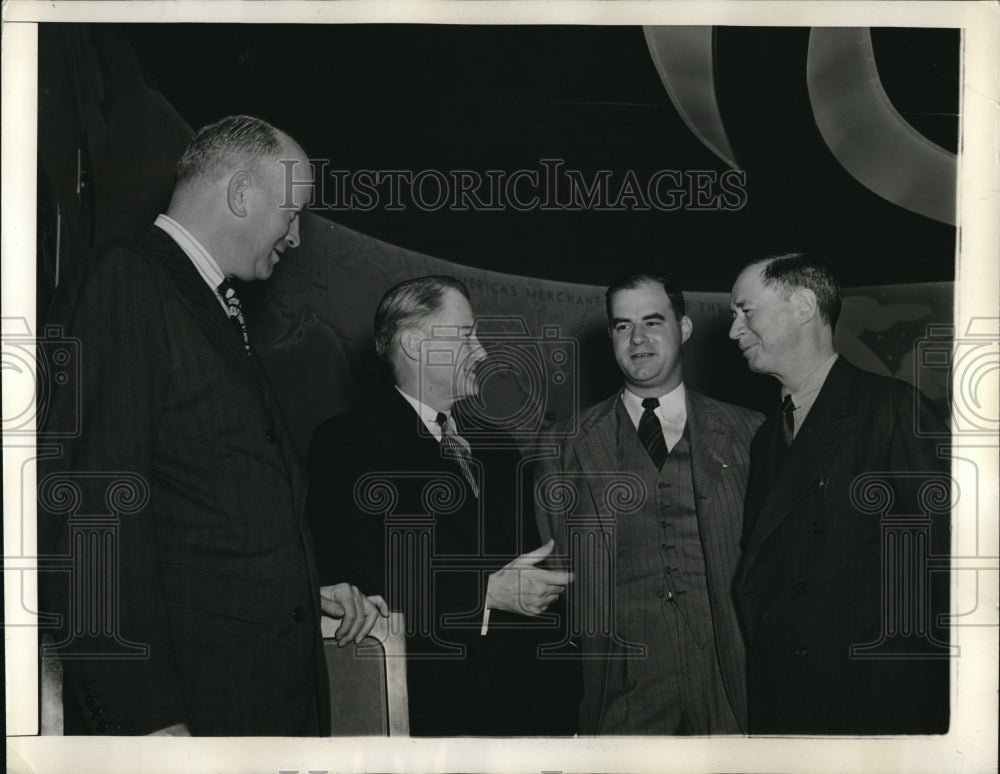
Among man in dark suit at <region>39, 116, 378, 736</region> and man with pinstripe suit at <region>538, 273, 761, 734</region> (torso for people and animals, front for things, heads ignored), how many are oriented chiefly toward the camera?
1

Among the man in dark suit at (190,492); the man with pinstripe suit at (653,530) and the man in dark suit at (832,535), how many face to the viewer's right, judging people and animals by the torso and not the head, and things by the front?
1

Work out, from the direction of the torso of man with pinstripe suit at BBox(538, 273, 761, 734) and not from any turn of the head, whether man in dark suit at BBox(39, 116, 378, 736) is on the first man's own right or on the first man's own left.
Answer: on the first man's own right

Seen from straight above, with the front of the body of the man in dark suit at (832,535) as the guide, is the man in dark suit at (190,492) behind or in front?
in front

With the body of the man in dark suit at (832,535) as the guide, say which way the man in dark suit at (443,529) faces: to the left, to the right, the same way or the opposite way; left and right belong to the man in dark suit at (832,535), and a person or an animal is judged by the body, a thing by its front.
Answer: to the left

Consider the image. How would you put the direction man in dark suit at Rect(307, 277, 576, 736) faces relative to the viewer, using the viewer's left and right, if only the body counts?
facing the viewer and to the right of the viewer

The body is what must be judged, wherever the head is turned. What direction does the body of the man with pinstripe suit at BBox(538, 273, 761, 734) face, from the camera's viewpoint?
toward the camera

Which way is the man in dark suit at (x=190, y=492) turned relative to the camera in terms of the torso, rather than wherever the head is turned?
to the viewer's right

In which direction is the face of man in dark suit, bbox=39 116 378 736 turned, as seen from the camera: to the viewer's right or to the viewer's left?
to the viewer's right

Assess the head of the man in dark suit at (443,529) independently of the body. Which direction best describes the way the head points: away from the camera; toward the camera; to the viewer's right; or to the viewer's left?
to the viewer's right

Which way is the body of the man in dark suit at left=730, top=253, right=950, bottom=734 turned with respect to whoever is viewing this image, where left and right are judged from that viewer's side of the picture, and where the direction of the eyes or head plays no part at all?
facing the viewer and to the left of the viewer
